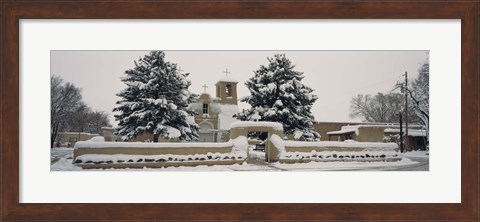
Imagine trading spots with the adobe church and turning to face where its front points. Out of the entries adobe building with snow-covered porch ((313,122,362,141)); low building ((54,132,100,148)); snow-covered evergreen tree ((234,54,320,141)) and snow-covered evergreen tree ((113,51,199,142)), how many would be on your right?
2

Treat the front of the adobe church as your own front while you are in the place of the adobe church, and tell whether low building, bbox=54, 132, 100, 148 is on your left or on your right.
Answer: on your right

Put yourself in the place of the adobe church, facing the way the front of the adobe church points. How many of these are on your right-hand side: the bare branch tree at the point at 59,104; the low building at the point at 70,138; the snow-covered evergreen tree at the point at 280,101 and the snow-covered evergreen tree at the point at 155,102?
3

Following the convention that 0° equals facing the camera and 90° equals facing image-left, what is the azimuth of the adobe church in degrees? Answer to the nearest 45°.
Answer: approximately 0°

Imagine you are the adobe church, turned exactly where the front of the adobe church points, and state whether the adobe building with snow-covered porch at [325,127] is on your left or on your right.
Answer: on your left

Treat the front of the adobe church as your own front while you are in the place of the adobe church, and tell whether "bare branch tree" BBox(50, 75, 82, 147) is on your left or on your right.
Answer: on your right

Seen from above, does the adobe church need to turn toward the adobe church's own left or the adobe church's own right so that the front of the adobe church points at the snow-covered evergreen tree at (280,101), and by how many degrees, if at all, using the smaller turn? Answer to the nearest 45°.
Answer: approximately 90° to the adobe church's own left

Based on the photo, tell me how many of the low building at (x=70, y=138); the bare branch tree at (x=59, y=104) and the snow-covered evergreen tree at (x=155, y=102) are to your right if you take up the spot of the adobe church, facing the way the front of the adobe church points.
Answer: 3

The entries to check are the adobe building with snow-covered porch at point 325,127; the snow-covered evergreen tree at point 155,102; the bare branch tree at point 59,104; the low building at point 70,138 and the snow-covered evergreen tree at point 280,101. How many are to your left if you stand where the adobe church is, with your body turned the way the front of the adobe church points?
2
